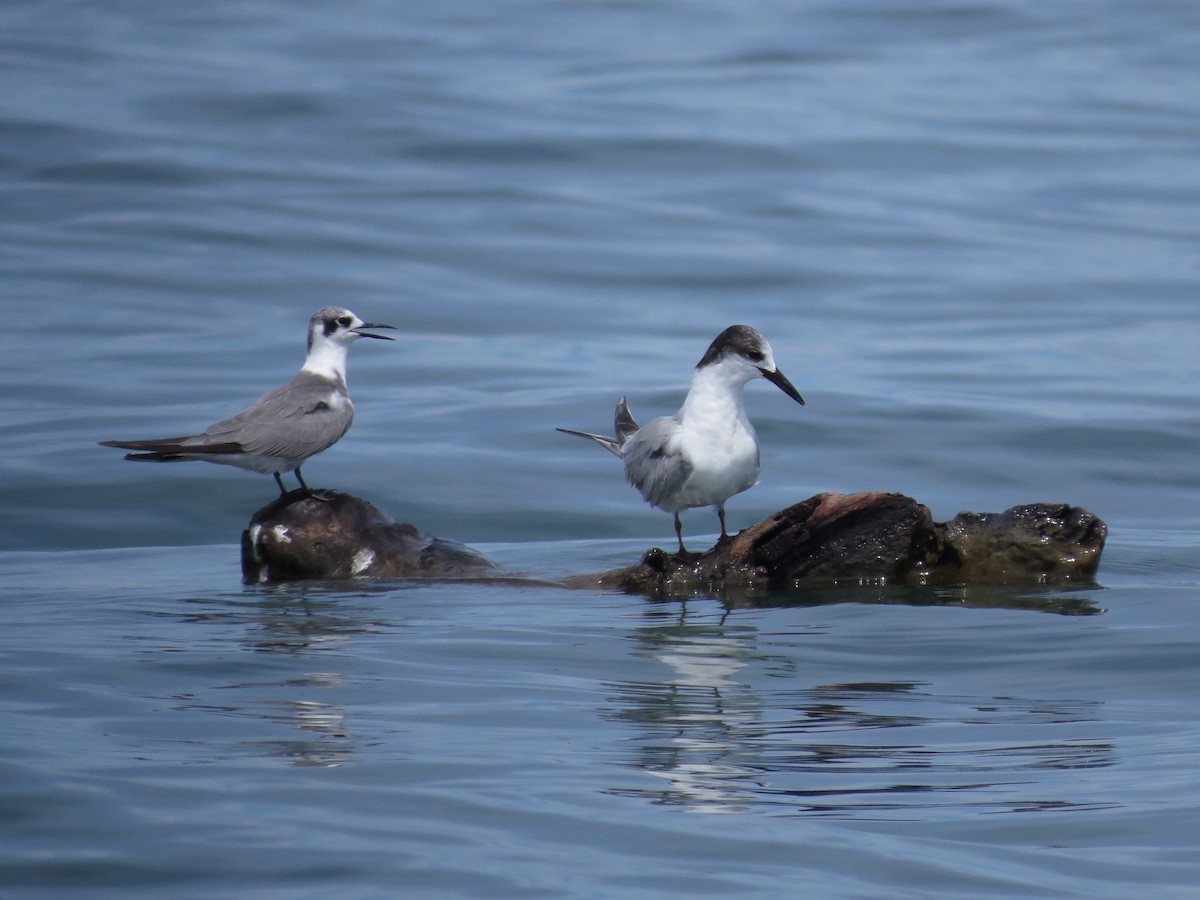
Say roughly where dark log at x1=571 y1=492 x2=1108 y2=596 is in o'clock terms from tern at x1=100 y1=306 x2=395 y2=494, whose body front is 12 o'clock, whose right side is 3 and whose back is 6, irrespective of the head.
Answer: The dark log is roughly at 1 o'clock from the tern.

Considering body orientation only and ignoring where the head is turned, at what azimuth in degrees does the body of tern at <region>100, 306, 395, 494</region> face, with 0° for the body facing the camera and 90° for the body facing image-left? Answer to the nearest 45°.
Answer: approximately 270°

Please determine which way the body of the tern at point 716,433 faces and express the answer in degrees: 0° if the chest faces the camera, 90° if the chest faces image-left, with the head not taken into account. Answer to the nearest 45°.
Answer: approximately 315°

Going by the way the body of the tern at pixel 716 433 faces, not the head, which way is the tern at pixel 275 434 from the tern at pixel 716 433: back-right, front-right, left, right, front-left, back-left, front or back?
back-right
